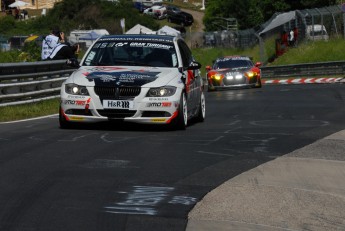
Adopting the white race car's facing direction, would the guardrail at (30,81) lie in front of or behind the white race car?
behind

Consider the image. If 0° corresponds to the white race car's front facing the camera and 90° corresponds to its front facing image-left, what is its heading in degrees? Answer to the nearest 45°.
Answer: approximately 0°

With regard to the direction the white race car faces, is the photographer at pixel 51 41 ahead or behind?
behind

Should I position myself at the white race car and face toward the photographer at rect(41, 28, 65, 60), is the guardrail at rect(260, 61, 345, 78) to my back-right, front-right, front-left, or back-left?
front-right
